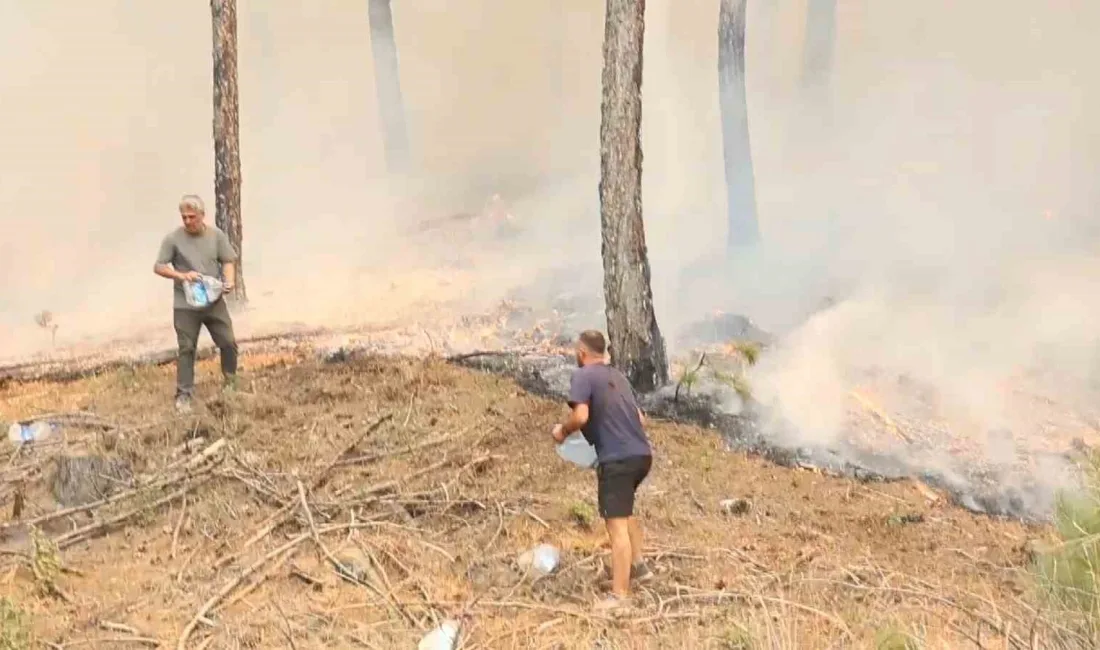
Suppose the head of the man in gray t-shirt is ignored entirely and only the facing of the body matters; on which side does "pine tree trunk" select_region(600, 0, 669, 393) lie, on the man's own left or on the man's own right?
on the man's own left

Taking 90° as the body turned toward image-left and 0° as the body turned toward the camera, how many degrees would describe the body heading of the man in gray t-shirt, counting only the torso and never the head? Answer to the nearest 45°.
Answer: approximately 0°

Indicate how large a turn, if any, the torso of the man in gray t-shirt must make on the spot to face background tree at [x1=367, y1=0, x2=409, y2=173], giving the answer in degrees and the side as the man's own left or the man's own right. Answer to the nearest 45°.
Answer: approximately 180°

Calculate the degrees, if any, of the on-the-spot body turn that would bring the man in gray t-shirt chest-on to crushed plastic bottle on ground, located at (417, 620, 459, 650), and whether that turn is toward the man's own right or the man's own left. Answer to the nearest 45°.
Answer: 0° — they already face it

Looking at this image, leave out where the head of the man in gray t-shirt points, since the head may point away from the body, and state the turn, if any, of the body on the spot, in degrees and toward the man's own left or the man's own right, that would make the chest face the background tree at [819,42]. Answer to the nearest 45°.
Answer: approximately 135° to the man's own left

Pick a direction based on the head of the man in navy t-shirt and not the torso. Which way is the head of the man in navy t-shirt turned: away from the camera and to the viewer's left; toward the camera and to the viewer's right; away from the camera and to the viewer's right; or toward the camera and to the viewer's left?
away from the camera and to the viewer's left

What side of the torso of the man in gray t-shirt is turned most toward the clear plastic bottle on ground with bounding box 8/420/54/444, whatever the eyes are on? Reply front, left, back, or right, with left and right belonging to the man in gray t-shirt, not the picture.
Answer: right

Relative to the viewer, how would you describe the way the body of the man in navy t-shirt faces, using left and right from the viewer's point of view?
facing away from the viewer and to the left of the viewer

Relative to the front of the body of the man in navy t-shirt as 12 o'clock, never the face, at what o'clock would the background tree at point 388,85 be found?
The background tree is roughly at 1 o'clock from the man in navy t-shirt.

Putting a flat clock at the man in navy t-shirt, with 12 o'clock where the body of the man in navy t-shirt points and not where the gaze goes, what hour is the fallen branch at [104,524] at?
The fallen branch is roughly at 11 o'clock from the man in navy t-shirt.

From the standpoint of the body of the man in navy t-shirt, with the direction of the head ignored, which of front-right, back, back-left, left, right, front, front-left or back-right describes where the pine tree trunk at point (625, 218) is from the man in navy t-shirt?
front-right

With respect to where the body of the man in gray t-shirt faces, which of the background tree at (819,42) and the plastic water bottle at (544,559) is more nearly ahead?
the plastic water bottle
